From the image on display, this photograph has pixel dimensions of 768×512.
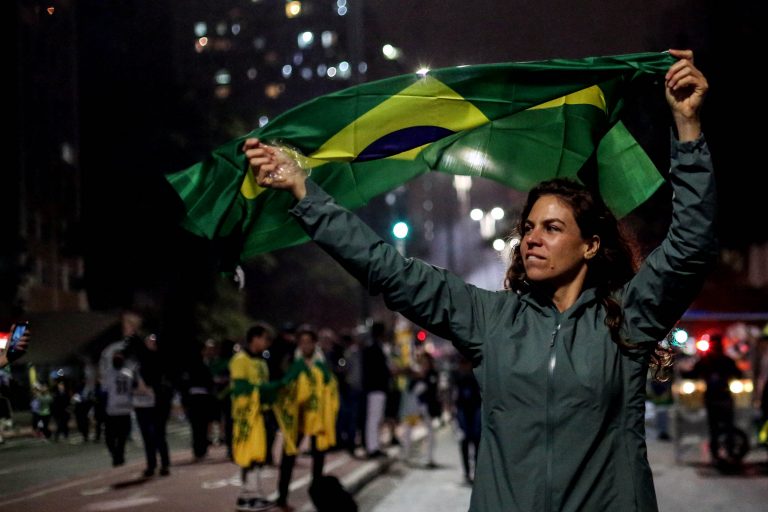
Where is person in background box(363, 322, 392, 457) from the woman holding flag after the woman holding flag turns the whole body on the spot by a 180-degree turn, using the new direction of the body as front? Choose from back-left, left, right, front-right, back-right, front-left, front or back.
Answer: front

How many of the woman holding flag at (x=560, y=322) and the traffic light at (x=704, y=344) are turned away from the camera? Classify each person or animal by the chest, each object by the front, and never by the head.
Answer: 0

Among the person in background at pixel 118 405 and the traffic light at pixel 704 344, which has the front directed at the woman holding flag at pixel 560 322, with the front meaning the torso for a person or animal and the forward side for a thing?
the traffic light

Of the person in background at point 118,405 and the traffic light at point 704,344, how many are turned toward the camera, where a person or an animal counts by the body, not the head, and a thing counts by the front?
1

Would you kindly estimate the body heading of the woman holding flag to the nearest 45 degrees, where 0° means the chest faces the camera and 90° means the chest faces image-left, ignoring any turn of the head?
approximately 0°

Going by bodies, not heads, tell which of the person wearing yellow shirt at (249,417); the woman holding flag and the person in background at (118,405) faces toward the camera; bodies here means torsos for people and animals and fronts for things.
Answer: the woman holding flag

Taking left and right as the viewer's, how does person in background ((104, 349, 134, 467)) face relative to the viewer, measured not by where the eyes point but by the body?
facing away from the viewer
